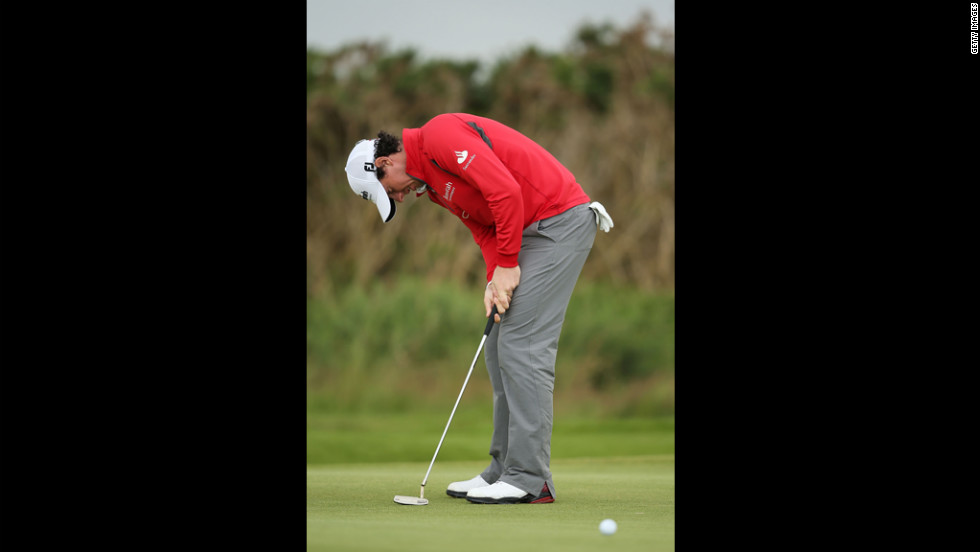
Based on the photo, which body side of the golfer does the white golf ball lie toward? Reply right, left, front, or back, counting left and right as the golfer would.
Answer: left

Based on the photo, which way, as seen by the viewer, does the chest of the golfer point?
to the viewer's left
